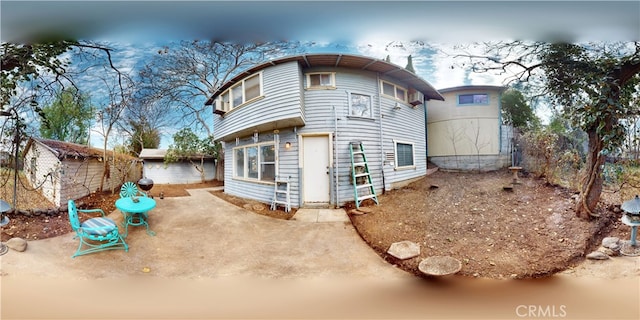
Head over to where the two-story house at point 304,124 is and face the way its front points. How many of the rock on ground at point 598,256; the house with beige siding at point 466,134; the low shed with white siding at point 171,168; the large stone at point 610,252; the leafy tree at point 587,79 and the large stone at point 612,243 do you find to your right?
1

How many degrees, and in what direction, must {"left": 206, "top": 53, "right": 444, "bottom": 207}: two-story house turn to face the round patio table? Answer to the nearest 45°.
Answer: approximately 45° to its right

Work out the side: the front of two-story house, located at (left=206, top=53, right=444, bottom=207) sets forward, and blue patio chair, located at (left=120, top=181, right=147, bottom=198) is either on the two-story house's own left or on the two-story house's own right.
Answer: on the two-story house's own right

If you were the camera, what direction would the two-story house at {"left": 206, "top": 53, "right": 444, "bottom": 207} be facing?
facing the viewer

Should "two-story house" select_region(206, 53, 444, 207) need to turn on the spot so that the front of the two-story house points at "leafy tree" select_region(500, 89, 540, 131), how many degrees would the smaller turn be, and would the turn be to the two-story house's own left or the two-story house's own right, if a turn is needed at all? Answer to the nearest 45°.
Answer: approximately 90° to the two-story house's own left

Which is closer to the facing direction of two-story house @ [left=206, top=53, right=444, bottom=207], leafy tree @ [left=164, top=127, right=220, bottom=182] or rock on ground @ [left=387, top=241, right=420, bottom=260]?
the rock on ground

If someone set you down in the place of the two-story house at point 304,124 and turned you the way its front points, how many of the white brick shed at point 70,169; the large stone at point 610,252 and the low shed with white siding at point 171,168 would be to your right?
2

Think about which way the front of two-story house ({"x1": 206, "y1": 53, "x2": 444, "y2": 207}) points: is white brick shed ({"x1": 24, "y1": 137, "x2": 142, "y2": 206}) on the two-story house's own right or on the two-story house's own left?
on the two-story house's own right

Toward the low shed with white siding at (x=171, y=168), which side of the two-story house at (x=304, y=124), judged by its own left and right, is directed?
right

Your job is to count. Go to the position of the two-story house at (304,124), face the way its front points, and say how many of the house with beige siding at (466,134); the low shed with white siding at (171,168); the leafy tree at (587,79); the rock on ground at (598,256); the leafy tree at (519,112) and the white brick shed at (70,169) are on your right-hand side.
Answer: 2

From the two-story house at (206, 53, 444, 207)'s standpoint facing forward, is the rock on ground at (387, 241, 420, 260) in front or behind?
in front

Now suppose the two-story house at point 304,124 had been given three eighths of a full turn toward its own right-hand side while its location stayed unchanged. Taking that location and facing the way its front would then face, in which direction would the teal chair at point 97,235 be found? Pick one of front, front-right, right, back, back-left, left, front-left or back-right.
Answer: left
